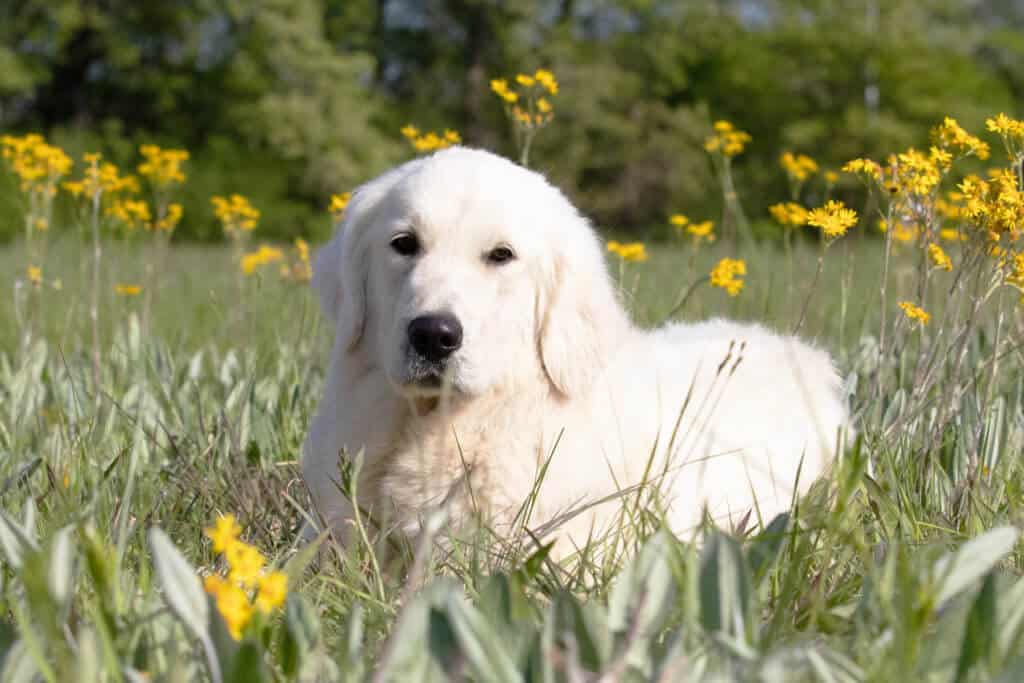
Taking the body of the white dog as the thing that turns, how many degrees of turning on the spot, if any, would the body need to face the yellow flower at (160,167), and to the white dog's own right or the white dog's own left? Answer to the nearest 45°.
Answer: approximately 90° to the white dog's own right

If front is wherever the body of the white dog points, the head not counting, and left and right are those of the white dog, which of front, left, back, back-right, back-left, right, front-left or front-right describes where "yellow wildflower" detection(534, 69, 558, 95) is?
back-right

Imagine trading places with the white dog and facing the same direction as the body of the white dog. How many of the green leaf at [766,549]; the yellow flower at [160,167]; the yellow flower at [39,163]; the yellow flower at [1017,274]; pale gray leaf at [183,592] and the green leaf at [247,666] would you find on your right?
2

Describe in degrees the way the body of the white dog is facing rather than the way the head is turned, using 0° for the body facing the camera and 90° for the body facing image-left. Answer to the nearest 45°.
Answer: approximately 45°

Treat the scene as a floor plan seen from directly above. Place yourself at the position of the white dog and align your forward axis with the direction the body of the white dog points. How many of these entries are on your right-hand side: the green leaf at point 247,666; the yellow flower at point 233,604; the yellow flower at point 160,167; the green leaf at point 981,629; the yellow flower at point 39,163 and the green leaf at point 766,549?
2

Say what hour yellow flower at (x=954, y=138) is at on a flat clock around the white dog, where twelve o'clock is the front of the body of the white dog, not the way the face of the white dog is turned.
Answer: The yellow flower is roughly at 7 o'clock from the white dog.
